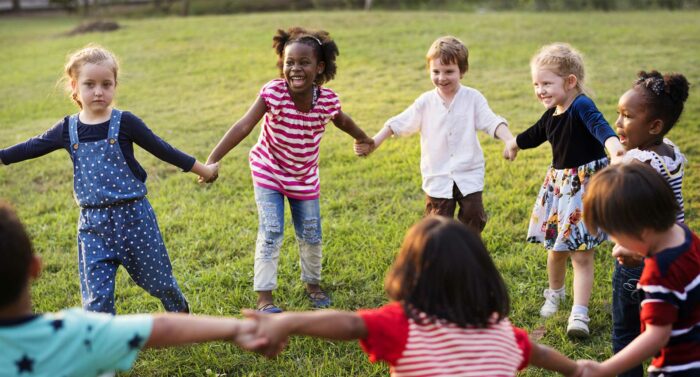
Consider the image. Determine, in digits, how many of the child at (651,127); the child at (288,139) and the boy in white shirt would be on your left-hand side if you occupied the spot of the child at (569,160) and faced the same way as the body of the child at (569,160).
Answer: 1

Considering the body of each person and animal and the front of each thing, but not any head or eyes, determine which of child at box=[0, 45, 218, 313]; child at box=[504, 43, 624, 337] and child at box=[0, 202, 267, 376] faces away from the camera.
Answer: child at box=[0, 202, 267, 376]

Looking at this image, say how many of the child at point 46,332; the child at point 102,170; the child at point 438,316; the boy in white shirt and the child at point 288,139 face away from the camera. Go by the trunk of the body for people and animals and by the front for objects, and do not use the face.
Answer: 2

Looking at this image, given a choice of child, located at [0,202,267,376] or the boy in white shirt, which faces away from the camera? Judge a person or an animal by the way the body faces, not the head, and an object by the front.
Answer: the child

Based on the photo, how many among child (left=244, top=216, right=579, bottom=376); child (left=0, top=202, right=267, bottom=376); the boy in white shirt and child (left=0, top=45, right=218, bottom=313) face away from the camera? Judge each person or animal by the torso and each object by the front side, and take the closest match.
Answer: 2

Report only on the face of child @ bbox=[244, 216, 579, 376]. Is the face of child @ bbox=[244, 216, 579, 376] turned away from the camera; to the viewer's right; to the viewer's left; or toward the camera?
away from the camera

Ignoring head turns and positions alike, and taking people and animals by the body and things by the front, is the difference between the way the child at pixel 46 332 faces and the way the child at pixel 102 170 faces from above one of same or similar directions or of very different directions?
very different directions

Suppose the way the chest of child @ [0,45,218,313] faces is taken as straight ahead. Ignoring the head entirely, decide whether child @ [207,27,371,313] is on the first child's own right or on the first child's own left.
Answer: on the first child's own left

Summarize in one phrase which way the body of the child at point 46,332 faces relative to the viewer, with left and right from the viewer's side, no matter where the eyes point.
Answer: facing away from the viewer

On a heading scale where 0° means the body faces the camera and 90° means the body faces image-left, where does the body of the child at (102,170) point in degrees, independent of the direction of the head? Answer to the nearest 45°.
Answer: approximately 0°

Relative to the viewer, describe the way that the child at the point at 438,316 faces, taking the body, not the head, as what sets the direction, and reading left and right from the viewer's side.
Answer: facing away from the viewer
